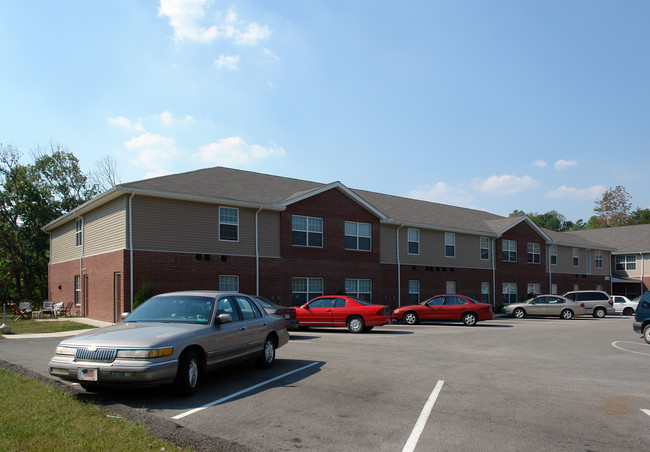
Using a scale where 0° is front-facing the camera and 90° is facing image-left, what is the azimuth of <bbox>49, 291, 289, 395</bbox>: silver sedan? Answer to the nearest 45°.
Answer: approximately 45°

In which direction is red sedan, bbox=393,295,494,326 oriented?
to the viewer's left

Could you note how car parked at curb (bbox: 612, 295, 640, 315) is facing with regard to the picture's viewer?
facing to the left of the viewer

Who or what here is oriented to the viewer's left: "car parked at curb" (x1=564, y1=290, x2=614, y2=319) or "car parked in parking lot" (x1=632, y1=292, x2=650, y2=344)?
"car parked at curb" (x1=564, y1=290, x2=614, y2=319)

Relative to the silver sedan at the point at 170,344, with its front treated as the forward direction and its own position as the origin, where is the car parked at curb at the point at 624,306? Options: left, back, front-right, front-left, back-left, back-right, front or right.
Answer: back

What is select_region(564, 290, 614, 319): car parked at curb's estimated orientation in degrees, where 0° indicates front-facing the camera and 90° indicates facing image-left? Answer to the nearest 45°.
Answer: approximately 90°

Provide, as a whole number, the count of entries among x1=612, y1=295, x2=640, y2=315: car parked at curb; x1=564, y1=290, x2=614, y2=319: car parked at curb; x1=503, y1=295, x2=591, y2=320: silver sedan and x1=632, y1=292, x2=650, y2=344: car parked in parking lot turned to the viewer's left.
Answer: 3

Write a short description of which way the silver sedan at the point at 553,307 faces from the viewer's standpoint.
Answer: facing to the left of the viewer

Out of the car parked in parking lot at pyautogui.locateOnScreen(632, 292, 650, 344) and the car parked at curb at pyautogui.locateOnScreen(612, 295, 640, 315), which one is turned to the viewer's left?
the car parked at curb at pyautogui.locateOnScreen(612, 295, 640, 315)
